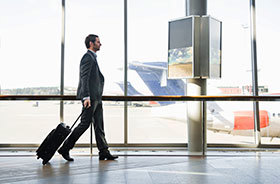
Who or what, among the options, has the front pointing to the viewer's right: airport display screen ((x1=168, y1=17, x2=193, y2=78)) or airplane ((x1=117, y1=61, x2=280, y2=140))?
the airplane

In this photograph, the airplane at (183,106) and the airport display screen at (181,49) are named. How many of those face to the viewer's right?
1

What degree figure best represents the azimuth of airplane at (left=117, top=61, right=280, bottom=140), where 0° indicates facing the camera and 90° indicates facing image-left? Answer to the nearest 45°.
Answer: approximately 270°

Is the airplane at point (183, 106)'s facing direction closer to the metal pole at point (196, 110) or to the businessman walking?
the metal pole

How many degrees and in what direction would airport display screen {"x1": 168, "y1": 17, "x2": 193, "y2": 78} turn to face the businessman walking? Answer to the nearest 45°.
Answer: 0° — it already faces them

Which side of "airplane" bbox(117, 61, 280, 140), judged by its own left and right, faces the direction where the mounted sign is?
right

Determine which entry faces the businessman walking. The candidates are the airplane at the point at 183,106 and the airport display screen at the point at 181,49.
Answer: the airport display screen
